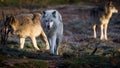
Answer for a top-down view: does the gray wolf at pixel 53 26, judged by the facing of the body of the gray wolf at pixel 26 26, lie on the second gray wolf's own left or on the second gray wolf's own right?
on the second gray wolf's own left

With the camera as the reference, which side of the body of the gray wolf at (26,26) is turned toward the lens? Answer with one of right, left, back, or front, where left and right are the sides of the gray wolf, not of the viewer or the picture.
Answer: left

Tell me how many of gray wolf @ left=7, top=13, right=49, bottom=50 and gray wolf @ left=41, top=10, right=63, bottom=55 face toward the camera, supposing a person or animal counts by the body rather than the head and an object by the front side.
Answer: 1

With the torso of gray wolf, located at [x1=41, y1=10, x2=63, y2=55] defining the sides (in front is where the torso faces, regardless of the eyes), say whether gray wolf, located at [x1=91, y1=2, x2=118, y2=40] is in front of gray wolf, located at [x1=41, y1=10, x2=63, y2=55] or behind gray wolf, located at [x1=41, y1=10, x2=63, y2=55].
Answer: behind

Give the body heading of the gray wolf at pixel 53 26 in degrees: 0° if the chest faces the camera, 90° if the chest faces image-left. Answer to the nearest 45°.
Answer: approximately 0°
